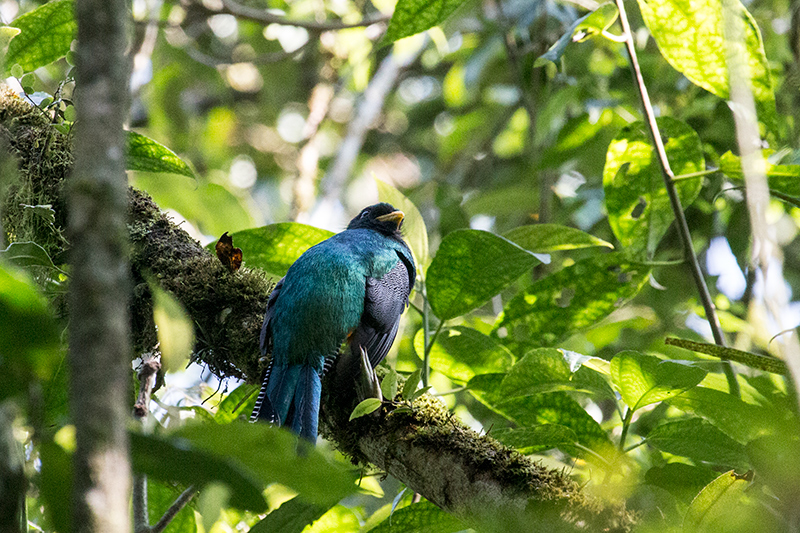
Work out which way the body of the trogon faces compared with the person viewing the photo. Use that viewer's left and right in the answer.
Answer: facing away from the viewer and to the right of the viewer

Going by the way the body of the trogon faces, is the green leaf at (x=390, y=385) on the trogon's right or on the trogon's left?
on the trogon's right

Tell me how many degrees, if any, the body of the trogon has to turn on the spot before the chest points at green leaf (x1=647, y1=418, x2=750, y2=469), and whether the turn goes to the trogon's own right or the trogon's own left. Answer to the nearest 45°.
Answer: approximately 90° to the trogon's own right

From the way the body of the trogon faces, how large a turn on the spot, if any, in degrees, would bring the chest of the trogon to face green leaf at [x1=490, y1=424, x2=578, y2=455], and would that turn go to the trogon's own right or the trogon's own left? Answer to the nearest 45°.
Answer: approximately 90° to the trogon's own right

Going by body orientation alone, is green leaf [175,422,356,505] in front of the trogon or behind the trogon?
behind

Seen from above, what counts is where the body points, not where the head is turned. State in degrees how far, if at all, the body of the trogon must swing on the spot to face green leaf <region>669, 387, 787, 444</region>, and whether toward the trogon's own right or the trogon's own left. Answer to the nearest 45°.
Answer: approximately 90° to the trogon's own right

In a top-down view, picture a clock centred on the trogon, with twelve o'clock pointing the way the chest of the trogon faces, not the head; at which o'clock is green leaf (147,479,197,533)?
The green leaf is roughly at 7 o'clock from the trogon.

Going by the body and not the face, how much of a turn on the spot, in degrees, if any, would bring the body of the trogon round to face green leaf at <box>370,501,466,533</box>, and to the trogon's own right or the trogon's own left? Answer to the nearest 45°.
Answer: approximately 135° to the trogon's own right

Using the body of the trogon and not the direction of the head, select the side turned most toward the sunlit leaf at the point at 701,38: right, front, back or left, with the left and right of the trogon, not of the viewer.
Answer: right
